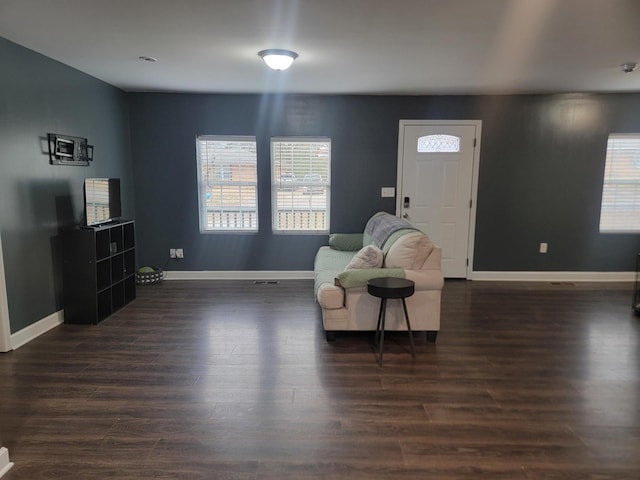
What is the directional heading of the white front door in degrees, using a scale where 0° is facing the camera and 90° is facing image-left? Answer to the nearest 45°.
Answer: approximately 0°

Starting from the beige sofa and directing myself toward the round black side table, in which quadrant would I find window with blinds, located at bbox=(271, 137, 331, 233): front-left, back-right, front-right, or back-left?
back-right

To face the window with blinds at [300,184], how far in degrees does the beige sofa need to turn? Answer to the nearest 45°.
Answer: approximately 45° to its right

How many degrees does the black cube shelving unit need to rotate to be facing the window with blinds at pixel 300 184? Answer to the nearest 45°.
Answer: approximately 45° to its left

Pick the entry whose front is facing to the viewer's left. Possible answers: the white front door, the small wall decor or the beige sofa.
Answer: the beige sofa

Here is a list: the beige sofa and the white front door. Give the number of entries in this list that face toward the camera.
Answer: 1

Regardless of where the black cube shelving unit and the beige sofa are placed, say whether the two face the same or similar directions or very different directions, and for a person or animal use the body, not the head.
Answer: very different directions

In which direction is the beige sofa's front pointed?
to the viewer's left

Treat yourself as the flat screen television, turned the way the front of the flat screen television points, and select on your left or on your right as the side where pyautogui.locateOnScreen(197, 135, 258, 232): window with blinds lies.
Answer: on your left

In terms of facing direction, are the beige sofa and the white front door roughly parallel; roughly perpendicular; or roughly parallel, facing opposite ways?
roughly perpendicular

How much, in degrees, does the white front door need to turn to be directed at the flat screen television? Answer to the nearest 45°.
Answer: approximately 45° to its right

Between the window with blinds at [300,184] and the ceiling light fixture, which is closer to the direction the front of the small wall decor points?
the ceiling light fixture
